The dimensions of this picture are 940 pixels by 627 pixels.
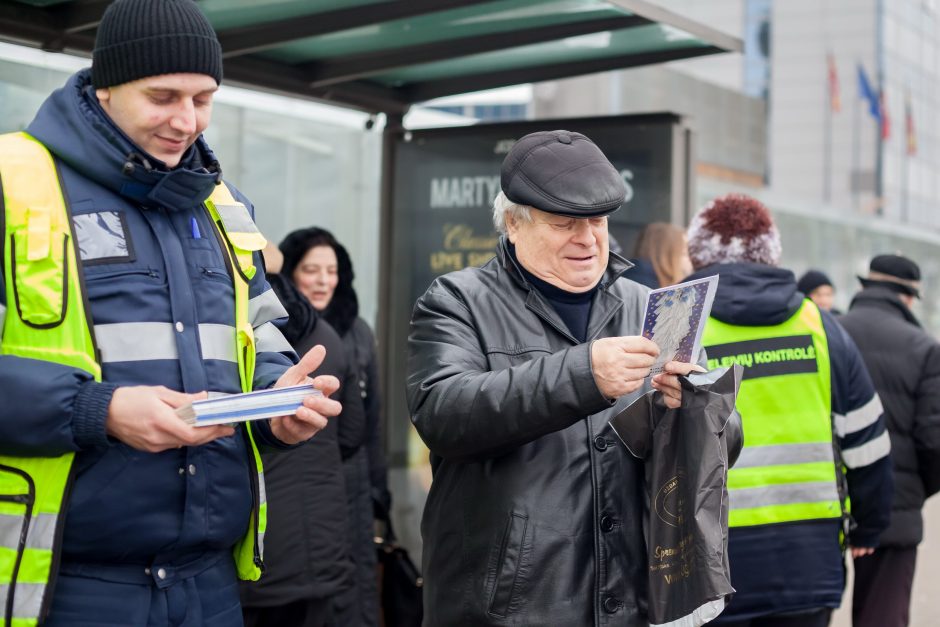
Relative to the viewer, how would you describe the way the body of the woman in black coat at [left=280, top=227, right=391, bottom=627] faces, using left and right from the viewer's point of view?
facing the viewer and to the left of the viewer

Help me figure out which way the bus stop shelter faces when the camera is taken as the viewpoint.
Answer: facing the viewer and to the right of the viewer

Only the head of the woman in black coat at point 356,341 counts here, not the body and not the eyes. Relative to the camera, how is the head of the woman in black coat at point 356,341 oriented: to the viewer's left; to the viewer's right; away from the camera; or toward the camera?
toward the camera

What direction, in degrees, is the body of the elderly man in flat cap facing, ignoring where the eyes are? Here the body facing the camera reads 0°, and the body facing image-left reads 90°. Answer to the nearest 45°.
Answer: approximately 315°

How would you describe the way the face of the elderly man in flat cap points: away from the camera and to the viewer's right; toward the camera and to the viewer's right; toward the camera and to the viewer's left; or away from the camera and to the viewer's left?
toward the camera and to the viewer's right

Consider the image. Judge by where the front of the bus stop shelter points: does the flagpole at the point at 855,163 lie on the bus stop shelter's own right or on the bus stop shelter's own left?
on the bus stop shelter's own left

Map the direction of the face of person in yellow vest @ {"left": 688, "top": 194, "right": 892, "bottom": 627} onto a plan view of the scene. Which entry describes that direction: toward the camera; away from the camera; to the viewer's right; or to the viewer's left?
away from the camera

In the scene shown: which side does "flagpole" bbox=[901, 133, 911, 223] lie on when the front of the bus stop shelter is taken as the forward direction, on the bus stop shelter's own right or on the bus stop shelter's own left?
on the bus stop shelter's own left

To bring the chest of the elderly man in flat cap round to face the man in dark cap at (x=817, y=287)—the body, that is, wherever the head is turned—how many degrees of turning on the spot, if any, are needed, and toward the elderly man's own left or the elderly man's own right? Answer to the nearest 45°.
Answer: approximately 135° to the elderly man's own left
